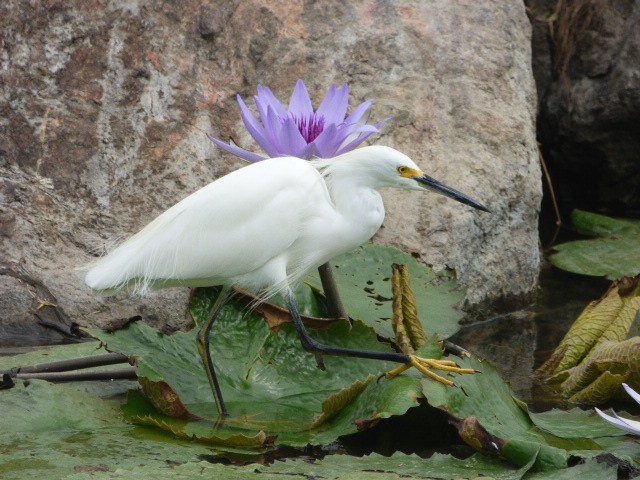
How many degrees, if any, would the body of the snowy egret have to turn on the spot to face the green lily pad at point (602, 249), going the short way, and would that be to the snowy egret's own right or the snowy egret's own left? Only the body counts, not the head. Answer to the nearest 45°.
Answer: approximately 45° to the snowy egret's own left

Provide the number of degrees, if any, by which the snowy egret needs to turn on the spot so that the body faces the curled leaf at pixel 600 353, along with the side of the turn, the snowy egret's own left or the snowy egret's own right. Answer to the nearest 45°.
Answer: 0° — it already faces it

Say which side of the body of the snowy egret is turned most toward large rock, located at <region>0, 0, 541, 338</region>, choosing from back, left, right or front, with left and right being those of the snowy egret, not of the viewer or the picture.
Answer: left

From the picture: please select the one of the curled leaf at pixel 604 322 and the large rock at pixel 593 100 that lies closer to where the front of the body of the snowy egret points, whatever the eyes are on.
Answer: the curled leaf

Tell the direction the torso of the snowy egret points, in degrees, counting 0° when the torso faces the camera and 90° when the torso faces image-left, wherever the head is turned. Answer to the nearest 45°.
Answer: approximately 270°

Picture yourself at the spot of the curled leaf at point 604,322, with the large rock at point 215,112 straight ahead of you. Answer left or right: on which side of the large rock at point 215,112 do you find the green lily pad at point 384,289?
left
